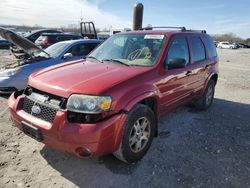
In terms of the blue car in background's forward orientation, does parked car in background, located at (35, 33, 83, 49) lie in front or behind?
behind

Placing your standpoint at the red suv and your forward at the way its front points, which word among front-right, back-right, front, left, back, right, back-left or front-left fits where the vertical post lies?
back-right

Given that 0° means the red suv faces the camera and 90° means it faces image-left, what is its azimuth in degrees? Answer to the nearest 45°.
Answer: approximately 45°

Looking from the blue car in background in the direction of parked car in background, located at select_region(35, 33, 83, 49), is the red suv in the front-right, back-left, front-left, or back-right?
back-right

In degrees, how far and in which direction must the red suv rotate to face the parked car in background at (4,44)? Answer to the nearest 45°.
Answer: approximately 90° to its right

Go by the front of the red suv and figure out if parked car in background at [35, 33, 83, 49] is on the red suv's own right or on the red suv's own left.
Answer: on the red suv's own right

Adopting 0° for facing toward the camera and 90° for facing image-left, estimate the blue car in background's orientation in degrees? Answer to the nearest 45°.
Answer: approximately 45°

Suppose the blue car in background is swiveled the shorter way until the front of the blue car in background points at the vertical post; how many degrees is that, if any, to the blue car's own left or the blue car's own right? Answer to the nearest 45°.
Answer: approximately 180°

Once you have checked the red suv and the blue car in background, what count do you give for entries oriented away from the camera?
0

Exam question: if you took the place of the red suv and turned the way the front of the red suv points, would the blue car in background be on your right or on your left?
on your right
